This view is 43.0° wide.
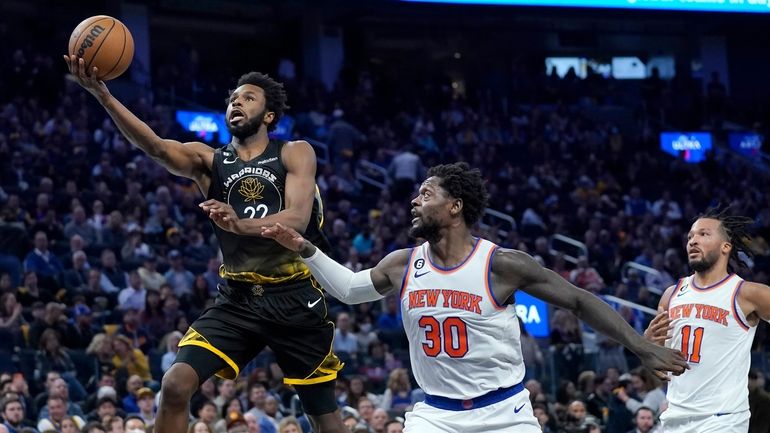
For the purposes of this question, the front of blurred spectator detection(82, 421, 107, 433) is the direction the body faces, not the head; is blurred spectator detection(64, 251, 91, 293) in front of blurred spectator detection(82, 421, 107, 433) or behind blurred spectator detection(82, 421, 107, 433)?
behind

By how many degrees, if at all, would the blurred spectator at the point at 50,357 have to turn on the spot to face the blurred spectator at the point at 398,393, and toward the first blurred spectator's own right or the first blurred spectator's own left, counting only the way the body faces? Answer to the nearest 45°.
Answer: approximately 90° to the first blurred spectator's own left

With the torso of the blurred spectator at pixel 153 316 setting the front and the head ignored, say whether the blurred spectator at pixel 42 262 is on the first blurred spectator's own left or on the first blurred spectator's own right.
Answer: on the first blurred spectator's own right

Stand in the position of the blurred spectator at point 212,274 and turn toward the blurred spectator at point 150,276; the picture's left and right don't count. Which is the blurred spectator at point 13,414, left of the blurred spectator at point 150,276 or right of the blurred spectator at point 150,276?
left

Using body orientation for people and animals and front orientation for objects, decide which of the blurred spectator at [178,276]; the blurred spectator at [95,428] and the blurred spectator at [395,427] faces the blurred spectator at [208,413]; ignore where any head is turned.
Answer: the blurred spectator at [178,276]

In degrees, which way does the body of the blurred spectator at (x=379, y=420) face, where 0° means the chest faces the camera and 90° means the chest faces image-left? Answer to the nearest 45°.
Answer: approximately 0°
